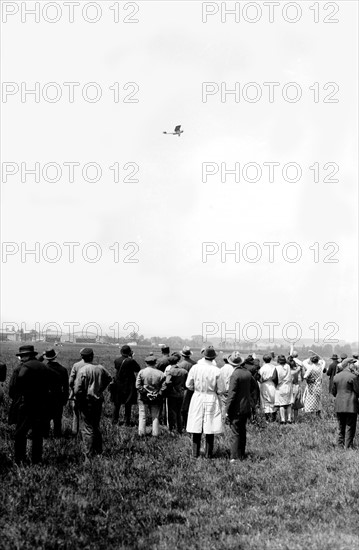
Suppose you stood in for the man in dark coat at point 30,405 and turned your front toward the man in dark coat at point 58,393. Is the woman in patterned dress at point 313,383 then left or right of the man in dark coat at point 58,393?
right

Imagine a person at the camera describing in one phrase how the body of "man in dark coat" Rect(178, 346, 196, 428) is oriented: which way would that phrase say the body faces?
away from the camera

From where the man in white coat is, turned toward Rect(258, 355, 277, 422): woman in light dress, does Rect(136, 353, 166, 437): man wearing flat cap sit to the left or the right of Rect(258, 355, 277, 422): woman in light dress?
left

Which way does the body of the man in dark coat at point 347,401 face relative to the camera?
away from the camera

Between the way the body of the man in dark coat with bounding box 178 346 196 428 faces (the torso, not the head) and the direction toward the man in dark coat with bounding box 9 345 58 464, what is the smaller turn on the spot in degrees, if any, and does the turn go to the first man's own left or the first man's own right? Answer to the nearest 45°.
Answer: approximately 135° to the first man's own left

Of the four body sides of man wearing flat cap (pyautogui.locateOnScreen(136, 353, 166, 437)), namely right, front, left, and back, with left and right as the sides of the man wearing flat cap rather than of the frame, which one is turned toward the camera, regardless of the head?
back

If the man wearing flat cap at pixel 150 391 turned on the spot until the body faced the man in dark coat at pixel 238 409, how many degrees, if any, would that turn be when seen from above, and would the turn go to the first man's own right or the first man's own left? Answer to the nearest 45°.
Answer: approximately 135° to the first man's own right

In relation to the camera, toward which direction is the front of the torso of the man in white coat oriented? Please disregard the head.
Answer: away from the camera

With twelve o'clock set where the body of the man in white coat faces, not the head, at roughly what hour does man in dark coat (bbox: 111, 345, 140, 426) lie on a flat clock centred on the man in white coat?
The man in dark coat is roughly at 11 o'clock from the man in white coat.

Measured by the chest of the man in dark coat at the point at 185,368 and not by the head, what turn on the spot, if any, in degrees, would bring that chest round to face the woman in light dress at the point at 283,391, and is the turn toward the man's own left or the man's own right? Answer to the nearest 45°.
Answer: approximately 45° to the man's own right
